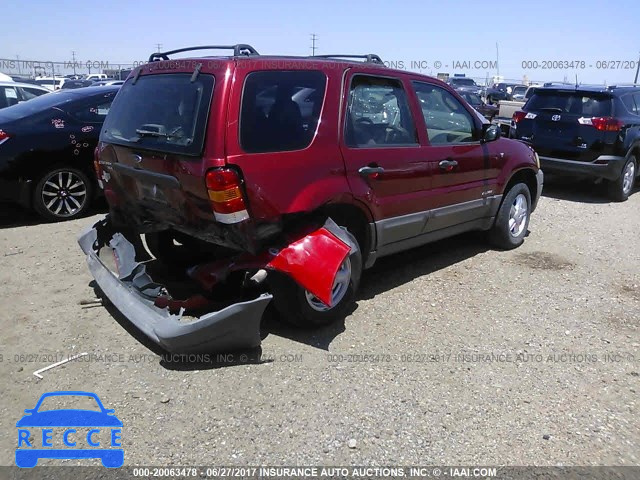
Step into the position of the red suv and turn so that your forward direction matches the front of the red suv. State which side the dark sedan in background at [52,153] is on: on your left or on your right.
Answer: on your left

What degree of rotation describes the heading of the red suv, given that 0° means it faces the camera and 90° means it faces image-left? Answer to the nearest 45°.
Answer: approximately 225°

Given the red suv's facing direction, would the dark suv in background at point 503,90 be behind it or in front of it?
in front
